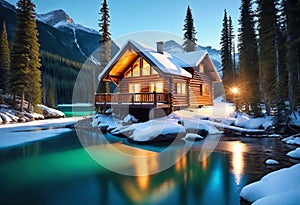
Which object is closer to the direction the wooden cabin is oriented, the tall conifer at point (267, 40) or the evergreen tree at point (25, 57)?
the evergreen tree

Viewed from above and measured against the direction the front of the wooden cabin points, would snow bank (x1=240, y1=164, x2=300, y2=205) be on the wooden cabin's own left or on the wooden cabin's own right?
on the wooden cabin's own left

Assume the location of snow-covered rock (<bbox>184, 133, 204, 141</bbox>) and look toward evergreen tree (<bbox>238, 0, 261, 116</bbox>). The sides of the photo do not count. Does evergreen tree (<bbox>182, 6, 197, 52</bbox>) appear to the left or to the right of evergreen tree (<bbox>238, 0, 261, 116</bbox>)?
left

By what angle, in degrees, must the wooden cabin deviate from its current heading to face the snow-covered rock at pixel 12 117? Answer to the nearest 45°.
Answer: approximately 45° to its right

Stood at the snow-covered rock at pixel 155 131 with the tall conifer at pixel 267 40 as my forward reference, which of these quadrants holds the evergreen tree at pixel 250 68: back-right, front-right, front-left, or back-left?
front-left

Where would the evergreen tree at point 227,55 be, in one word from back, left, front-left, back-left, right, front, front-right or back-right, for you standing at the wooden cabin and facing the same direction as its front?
back

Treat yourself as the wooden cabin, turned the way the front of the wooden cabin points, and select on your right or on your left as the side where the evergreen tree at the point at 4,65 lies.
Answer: on your right

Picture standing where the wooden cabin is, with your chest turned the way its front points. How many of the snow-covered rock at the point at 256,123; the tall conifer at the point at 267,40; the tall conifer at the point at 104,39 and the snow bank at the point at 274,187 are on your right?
1

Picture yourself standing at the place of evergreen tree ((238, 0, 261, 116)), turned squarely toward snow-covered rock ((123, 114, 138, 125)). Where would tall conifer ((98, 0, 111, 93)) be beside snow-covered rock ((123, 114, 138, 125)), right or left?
right

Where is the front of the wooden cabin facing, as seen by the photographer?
facing the viewer and to the left of the viewer

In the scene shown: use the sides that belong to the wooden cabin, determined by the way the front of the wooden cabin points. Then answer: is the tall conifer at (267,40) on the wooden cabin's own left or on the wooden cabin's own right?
on the wooden cabin's own left

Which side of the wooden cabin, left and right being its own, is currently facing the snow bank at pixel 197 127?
left

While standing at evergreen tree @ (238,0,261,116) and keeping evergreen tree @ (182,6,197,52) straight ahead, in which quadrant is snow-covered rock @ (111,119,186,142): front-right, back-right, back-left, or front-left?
back-left

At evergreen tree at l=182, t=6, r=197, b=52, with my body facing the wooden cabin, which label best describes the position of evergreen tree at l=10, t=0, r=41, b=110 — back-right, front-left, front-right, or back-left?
front-right
